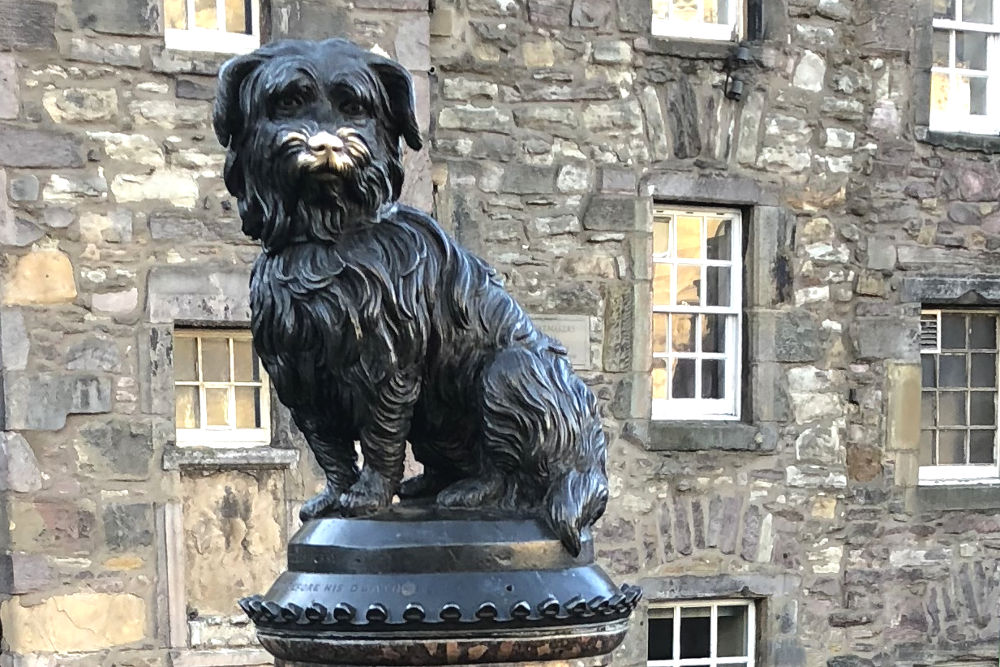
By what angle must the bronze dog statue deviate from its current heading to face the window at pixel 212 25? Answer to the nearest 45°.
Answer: approximately 135° to its right

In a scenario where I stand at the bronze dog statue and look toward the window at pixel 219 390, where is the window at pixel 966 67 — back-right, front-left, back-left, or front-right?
front-right

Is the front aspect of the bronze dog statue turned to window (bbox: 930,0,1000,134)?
no

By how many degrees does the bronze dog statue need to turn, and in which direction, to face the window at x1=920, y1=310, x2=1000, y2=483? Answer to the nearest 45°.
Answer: approximately 180°

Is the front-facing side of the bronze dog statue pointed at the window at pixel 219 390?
no

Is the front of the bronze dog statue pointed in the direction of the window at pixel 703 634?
no

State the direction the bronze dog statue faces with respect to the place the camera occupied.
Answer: facing the viewer and to the left of the viewer

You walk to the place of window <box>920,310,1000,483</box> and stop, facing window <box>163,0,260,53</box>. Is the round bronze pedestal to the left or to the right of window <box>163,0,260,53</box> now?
left

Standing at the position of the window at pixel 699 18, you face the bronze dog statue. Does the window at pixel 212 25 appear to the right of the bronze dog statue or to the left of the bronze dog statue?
right

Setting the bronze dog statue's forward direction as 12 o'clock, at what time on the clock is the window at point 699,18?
The window is roughly at 5 o'clock from the bronze dog statue.
